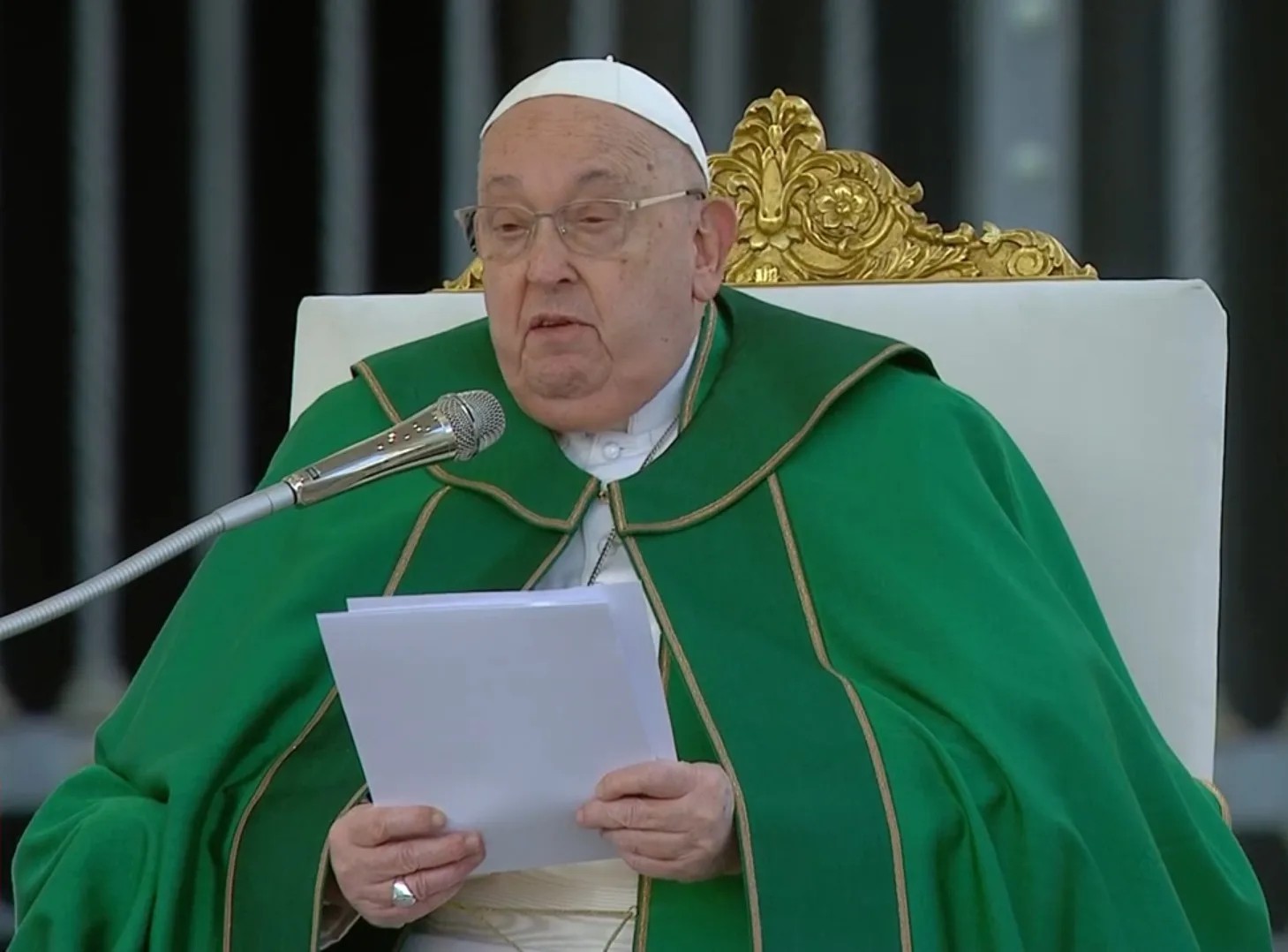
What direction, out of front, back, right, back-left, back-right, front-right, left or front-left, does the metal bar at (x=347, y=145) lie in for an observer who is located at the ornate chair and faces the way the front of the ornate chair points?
back-right

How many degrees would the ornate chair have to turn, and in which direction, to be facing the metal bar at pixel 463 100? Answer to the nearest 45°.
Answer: approximately 135° to its right

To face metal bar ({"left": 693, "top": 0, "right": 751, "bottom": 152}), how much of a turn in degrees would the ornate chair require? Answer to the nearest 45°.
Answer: approximately 180°

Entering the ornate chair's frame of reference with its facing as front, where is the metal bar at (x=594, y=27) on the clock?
The metal bar is roughly at 5 o'clock from the ornate chair.

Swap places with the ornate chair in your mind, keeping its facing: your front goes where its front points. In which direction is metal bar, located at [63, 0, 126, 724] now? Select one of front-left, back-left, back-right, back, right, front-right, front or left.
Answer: back-right

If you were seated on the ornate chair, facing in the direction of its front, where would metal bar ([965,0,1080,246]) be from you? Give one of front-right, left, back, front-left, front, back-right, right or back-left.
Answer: back

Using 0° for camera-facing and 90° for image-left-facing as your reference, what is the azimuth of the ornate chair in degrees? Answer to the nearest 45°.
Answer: approximately 0°

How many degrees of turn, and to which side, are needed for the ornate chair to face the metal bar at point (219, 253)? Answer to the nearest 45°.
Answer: approximately 135° to its right

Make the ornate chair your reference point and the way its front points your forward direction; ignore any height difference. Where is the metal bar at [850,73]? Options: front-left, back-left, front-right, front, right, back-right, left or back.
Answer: back

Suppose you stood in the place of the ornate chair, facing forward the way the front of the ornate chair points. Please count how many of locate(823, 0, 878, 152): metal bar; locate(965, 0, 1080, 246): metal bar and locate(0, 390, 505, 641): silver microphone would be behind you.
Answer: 2

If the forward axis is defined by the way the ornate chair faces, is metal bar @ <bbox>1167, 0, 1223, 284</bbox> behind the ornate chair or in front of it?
behind
